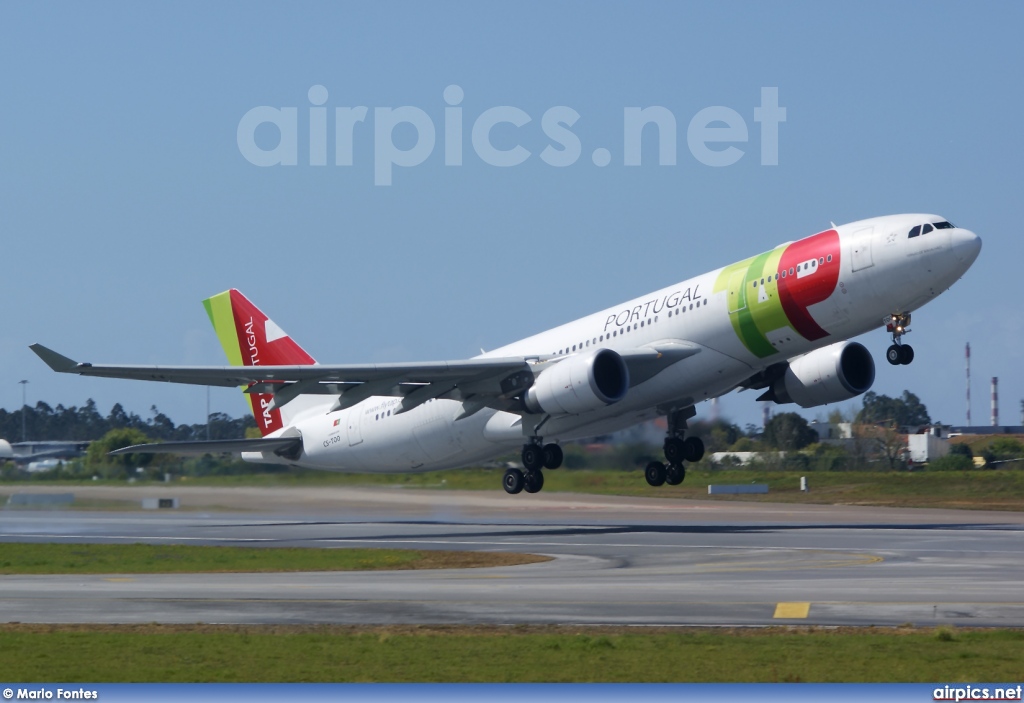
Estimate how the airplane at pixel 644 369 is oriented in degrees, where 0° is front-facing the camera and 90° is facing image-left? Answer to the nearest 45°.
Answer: approximately 315°
